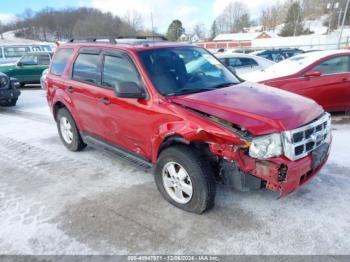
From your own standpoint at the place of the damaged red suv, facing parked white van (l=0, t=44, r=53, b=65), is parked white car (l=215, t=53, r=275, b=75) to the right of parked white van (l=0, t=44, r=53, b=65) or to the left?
right

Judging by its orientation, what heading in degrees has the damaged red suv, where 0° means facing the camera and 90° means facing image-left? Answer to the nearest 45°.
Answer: approximately 315°

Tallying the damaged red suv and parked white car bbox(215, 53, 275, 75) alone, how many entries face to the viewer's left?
0

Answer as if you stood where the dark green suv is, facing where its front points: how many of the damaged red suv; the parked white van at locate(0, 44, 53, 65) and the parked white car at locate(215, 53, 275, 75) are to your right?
1

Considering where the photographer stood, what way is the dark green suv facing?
facing to the left of the viewer

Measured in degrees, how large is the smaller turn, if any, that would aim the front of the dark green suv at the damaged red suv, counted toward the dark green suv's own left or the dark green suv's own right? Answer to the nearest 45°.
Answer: approximately 90° to the dark green suv's own left

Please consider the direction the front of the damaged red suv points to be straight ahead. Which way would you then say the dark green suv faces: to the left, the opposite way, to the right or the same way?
to the right

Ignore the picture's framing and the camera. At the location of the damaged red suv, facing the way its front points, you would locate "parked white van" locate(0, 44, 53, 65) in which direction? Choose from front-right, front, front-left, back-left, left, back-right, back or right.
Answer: back

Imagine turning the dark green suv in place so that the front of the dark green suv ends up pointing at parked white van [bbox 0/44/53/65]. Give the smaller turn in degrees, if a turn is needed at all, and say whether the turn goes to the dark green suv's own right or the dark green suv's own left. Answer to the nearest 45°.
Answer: approximately 90° to the dark green suv's own right
